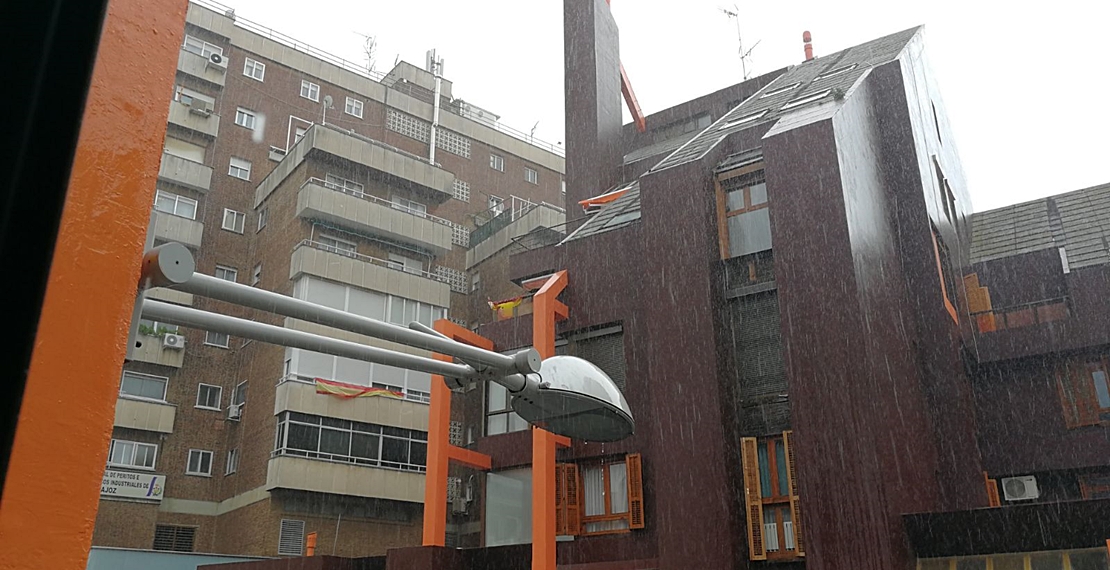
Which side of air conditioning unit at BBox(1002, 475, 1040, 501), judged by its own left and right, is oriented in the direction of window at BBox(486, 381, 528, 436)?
right

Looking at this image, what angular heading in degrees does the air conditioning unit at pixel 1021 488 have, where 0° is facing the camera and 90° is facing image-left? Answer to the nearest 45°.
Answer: approximately 0°

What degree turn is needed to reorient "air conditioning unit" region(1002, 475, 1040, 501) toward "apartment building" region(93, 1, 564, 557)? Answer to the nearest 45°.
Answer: approximately 90° to its right

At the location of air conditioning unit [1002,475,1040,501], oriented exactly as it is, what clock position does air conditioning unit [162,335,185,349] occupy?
air conditioning unit [162,335,185,349] is roughly at 3 o'clock from air conditioning unit [1002,475,1040,501].

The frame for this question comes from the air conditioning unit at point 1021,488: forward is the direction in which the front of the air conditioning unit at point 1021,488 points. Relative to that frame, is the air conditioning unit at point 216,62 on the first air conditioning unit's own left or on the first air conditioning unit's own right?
on the first air conditioning unit's own right

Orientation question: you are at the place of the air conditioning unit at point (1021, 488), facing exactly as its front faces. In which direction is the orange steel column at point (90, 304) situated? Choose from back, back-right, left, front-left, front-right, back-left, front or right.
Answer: front

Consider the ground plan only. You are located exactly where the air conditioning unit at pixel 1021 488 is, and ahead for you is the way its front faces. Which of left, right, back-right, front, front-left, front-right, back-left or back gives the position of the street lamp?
front

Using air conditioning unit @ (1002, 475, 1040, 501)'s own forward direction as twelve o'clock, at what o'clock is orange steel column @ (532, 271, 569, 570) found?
The orange steel column is roughly at 2 o'clock from the air conditioning unit.

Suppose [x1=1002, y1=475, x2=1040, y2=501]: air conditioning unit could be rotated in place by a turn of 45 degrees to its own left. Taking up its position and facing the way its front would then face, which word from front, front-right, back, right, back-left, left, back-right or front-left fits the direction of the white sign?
back-right

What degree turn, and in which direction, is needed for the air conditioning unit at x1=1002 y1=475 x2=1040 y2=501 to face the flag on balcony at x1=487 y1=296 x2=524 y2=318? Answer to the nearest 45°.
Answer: approximately 90° to its right
